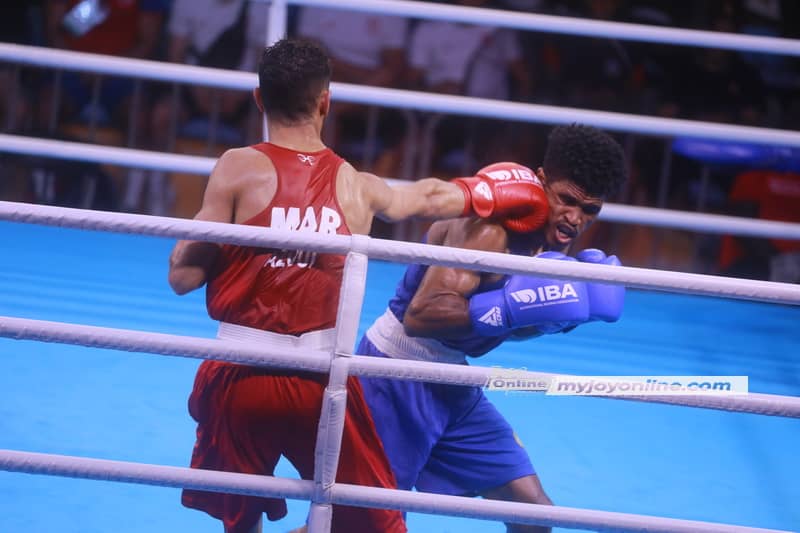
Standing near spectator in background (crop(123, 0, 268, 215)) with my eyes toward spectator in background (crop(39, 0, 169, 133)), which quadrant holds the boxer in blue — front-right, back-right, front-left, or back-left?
back-left

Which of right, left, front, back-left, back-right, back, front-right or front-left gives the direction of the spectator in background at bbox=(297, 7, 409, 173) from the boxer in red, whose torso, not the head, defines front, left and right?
front

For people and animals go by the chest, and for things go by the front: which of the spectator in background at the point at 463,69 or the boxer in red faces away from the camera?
the boxer in red

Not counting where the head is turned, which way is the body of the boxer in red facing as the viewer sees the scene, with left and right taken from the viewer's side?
facing away from the viewer

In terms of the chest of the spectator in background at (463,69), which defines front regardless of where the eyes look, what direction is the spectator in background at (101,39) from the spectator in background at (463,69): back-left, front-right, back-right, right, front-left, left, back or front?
right

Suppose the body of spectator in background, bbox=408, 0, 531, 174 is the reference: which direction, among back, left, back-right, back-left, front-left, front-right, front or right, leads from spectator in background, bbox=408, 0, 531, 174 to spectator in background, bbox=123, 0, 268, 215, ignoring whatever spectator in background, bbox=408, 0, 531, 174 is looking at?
right

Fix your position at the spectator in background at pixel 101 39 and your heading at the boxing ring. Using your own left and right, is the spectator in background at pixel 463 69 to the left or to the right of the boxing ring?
left

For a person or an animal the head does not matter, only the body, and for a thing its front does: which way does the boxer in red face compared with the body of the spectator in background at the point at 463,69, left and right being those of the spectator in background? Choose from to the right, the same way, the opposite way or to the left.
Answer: the opposite way

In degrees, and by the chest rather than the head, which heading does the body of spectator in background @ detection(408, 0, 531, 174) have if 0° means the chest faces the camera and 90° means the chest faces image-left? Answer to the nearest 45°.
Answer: approximately 0°

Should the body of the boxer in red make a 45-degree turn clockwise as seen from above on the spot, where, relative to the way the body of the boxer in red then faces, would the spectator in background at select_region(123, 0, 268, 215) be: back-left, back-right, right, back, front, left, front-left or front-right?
front-left

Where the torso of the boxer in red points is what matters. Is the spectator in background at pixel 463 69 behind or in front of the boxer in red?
in front

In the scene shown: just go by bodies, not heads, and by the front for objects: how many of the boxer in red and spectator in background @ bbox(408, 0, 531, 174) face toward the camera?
1

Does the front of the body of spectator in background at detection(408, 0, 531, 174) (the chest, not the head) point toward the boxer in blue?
yes
